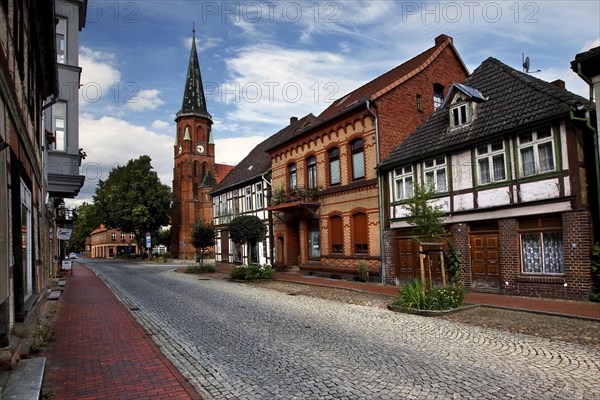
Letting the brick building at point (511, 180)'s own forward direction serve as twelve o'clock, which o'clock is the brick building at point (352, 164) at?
the brick building at point (352, 164) is roughly at 3 o'clock from the brick building at point (511, 180).

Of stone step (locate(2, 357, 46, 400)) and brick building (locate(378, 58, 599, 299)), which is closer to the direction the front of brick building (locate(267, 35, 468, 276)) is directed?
the stone step

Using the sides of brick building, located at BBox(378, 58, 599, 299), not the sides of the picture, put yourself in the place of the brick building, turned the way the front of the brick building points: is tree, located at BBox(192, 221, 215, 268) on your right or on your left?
on your right

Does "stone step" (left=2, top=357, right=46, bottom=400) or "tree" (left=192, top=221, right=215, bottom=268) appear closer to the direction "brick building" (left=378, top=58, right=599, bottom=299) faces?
the stone step

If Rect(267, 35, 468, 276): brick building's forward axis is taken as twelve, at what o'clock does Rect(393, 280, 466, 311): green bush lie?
The green bush is roughly at 10 o'clock from the brick building.

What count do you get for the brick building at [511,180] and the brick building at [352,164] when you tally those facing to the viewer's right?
0

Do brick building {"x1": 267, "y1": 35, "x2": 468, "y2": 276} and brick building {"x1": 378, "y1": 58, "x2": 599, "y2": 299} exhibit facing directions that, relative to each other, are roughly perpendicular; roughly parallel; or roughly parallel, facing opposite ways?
roughly parallel

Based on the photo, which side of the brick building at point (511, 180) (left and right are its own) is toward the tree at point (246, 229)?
right

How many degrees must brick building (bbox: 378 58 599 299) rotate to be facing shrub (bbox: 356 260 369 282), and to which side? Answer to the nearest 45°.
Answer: approximately 90° to its right

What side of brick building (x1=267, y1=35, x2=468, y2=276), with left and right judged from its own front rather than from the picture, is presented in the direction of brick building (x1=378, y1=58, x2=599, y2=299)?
left

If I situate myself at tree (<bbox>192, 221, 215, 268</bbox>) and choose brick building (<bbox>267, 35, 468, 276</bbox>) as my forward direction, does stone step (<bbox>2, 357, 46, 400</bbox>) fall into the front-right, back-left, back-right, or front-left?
front-right

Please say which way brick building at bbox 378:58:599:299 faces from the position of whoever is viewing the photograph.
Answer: facing the viewer and to the left of the viewer

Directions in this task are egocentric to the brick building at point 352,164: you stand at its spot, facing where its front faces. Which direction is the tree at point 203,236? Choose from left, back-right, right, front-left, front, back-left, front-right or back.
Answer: right

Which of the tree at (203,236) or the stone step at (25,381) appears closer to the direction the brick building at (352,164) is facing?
the stone step

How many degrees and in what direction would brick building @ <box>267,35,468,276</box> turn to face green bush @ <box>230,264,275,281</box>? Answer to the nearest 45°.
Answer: approximately 45° to its right
